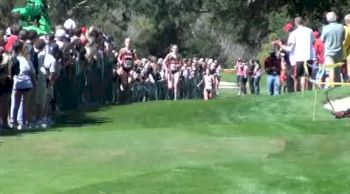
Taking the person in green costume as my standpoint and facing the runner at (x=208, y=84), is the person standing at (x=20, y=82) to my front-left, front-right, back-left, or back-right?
back-right

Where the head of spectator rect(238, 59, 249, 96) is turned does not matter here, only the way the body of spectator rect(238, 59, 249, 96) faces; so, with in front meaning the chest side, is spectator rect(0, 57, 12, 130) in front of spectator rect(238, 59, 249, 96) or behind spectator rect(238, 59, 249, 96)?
in front

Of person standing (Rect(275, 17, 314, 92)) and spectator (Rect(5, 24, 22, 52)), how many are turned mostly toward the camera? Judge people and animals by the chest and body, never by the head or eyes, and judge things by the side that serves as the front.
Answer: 0

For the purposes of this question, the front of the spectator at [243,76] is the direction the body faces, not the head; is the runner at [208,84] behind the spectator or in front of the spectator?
in front

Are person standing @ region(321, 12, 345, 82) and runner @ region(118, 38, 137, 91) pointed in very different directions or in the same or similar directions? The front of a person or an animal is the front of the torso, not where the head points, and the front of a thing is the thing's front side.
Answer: very different directions

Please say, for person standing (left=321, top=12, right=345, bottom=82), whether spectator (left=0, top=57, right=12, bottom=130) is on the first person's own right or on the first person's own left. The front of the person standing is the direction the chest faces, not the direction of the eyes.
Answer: on the first person's own left

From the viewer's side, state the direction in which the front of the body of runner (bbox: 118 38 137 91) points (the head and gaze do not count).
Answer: toward the camera

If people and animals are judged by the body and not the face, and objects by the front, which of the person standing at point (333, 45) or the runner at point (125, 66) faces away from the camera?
the person standing

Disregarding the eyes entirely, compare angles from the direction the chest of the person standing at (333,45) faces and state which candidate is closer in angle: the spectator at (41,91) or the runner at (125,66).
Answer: the runner

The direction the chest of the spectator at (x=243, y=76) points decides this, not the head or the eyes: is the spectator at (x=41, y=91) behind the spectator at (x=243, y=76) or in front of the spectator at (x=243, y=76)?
in front

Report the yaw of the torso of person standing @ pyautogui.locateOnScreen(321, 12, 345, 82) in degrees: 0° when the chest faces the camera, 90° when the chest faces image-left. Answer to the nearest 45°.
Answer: approximately 180°

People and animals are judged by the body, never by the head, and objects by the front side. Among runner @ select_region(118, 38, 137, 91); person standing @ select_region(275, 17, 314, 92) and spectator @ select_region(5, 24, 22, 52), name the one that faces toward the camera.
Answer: the runner

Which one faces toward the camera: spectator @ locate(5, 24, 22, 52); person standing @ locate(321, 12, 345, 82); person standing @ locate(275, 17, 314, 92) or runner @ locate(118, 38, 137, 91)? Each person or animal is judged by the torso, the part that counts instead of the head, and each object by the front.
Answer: the runner

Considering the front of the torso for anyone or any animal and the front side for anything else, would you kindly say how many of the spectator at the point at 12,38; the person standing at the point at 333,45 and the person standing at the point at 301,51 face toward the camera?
0
